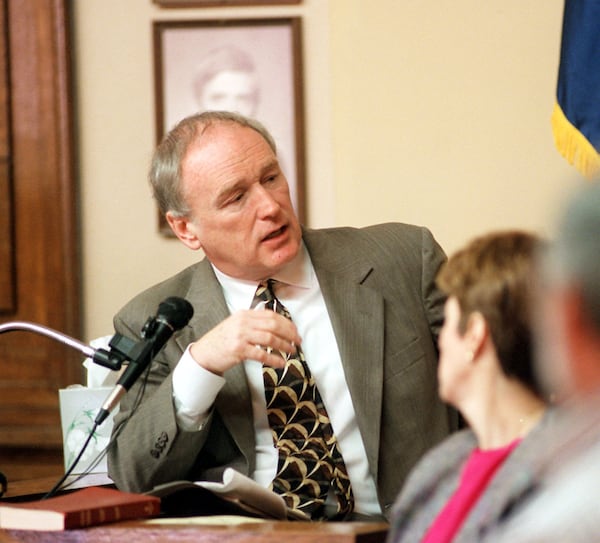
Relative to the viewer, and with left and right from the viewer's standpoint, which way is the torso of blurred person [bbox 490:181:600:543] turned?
facing away from the viewer and to the left of the viewer

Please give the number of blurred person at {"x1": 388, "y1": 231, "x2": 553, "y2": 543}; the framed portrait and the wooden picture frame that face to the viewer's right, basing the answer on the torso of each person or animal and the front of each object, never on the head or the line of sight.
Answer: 0

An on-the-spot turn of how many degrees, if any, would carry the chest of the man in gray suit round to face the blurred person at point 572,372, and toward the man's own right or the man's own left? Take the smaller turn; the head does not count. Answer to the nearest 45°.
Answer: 0° — they already face them

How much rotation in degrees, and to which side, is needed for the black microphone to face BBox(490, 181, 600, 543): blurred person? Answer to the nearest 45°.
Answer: approximately 90° to its right

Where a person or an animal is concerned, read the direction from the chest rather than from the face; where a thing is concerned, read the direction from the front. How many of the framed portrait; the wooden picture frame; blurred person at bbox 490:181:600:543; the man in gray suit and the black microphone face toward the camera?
3

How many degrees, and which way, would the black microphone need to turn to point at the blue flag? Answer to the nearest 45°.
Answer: approximately 45° to its left

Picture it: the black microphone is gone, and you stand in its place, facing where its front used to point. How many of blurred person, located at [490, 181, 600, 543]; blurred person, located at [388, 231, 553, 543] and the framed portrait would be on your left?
1

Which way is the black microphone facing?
to the viewer's right

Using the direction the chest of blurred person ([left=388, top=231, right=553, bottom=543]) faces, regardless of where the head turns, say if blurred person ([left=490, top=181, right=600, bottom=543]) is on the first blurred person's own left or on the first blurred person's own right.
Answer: on the first blurred person's own left

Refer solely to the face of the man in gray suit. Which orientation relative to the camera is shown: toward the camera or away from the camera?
toward the camera

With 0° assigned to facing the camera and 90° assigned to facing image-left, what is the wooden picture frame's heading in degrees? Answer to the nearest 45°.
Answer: approximately 0°
